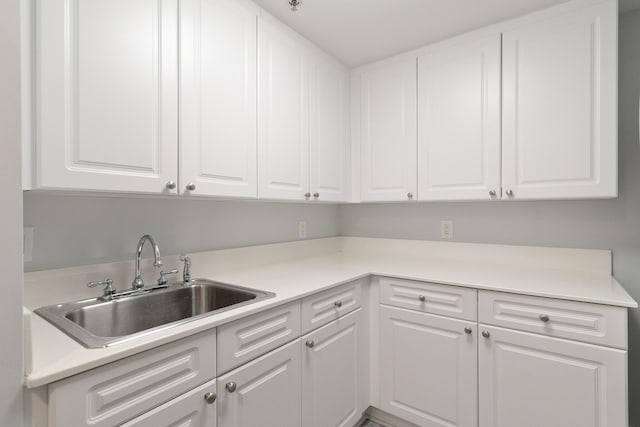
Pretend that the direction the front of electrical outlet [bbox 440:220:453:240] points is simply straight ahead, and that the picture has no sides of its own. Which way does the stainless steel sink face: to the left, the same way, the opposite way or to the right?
to the left

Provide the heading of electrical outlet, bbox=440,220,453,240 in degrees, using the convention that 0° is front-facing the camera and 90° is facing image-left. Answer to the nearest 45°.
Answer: approximately 0°

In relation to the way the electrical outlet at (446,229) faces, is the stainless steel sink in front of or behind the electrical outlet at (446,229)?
in front

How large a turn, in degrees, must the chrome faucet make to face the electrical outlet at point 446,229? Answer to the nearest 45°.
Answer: approximately 45° to its left

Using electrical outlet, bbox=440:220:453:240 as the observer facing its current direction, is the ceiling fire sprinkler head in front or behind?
in front

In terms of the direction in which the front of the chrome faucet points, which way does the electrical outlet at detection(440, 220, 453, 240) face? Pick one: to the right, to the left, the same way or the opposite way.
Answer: to the right

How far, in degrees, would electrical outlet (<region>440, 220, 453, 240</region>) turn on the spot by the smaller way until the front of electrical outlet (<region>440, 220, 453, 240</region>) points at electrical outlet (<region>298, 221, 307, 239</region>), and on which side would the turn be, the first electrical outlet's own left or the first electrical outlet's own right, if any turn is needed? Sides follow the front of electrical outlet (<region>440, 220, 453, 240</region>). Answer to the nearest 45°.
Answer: approximately 90° to the first electrical outlet's own right
